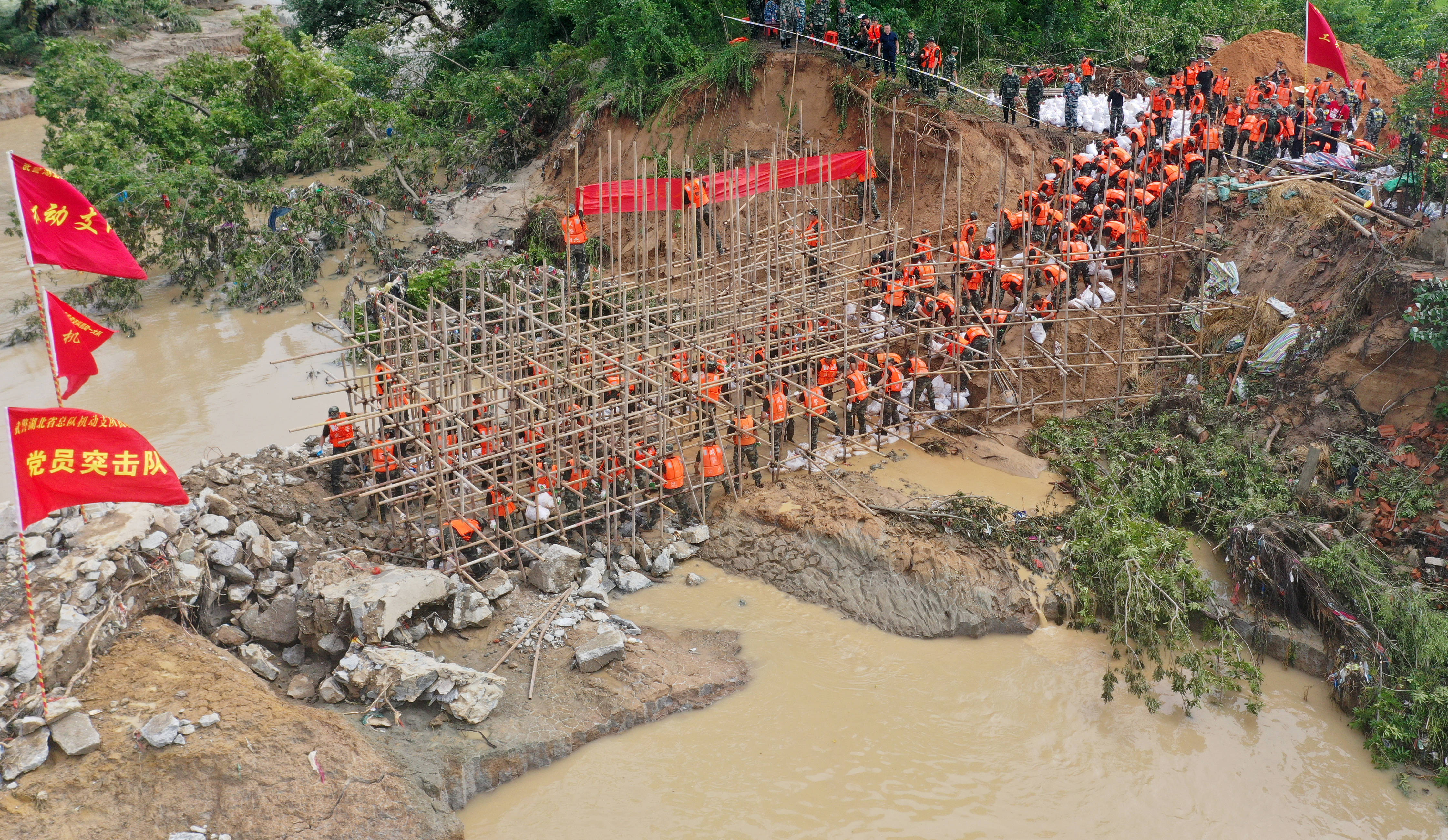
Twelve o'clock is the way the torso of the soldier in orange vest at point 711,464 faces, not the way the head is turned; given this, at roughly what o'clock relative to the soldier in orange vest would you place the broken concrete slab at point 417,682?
The broken concrete slab is roughly at 7 o'clock from the soldier in orange vest.

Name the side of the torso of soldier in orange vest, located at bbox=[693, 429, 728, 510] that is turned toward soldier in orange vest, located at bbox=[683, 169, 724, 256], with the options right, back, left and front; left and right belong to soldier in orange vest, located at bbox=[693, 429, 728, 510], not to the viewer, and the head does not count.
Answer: front

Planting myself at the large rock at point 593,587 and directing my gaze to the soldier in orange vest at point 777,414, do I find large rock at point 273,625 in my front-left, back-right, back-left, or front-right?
back-left

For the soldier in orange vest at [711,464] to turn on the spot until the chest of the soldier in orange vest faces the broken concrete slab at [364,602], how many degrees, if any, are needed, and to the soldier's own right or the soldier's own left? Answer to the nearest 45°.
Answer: approximately 135° to the soldier's own left

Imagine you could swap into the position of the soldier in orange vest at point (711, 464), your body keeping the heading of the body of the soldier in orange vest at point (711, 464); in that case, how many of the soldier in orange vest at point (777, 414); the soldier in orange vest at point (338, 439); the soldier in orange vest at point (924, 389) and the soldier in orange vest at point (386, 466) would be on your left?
2

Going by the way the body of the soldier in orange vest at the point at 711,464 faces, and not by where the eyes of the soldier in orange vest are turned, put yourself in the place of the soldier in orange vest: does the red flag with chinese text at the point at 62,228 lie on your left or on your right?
on your left

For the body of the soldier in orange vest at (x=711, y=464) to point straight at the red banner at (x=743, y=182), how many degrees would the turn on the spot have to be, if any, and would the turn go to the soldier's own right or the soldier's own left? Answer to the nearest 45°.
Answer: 0° — they already face it

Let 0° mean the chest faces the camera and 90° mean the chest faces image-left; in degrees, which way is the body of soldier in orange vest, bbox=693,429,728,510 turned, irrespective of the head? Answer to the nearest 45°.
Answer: approximately 180°

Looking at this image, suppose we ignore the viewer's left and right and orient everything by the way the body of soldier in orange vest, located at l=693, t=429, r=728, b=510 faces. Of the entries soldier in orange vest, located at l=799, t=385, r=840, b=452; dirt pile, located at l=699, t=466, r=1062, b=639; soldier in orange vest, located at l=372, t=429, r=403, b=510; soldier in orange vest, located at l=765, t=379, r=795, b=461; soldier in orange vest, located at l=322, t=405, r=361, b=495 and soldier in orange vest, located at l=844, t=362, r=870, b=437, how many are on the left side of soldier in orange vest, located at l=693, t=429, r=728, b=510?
2

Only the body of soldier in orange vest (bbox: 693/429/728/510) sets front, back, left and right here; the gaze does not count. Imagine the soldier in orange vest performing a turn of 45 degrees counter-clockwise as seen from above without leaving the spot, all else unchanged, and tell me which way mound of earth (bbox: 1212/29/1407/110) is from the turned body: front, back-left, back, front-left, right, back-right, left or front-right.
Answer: right

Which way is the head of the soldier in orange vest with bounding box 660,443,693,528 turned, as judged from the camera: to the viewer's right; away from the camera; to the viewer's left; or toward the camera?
away from the camera
